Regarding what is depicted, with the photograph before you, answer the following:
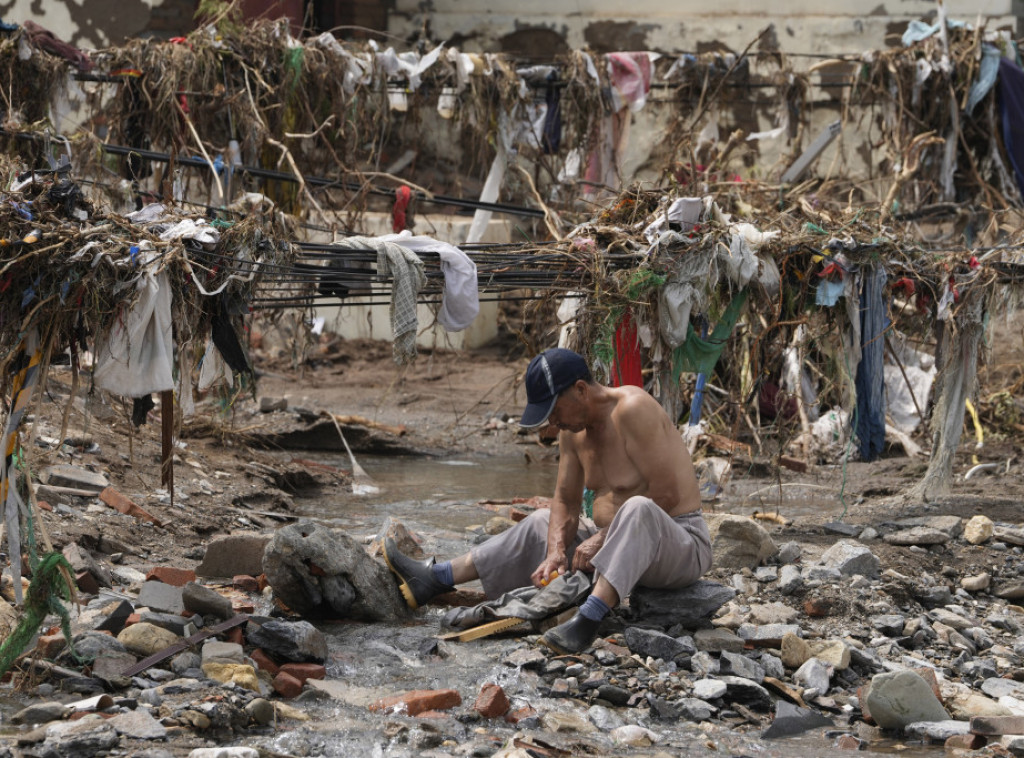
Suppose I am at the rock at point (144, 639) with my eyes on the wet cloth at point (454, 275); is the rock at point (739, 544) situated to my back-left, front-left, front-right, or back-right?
front-right

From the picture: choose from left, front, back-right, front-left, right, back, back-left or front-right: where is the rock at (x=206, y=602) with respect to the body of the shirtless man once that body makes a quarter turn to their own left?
back-right

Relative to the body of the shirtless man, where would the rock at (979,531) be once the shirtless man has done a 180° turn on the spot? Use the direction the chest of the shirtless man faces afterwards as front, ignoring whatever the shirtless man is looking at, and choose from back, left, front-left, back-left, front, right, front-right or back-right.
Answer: front

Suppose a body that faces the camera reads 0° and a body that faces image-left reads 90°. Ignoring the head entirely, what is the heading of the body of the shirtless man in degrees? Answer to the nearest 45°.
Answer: approximately 45°

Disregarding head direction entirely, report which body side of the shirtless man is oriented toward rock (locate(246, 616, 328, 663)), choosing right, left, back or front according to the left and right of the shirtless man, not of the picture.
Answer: front

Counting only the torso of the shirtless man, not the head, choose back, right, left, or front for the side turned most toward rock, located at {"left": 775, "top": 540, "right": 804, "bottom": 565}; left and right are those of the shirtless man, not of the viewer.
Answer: back

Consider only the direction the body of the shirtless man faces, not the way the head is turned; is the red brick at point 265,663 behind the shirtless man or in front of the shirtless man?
in front

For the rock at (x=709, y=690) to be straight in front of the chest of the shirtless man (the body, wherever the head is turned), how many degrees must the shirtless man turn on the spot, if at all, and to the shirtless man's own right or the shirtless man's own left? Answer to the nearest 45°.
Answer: approximately 90° to the shirtless man's own left

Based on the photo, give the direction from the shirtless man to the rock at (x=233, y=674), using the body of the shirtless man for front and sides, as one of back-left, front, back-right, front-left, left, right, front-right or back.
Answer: front

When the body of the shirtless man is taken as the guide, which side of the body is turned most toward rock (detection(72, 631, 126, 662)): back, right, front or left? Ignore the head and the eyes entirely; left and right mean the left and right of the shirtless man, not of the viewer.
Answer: front

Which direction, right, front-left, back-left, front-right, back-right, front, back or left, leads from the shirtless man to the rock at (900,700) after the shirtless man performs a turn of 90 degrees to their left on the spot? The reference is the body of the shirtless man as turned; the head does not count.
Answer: front

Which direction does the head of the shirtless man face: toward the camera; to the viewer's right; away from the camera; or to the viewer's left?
to the viewer's left

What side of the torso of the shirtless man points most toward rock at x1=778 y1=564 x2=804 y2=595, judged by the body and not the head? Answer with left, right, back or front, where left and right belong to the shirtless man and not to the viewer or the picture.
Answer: back

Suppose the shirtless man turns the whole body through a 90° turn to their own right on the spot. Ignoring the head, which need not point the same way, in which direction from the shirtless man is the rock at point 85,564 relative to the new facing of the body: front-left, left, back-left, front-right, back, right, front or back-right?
front-left

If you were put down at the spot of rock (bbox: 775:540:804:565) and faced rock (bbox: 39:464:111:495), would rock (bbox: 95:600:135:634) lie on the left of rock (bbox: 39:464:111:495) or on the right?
left

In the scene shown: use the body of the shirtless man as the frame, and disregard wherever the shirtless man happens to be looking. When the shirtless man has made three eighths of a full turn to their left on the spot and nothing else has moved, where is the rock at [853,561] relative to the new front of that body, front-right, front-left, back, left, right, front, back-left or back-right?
front-left

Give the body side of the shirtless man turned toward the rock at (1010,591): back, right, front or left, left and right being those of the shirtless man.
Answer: back

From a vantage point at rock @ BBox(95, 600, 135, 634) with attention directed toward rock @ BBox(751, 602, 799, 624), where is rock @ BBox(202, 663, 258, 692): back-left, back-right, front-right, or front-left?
front-right

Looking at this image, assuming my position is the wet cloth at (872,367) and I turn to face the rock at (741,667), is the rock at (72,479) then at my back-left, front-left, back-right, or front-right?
front-right

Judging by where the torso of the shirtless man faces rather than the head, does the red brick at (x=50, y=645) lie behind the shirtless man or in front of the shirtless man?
in front
